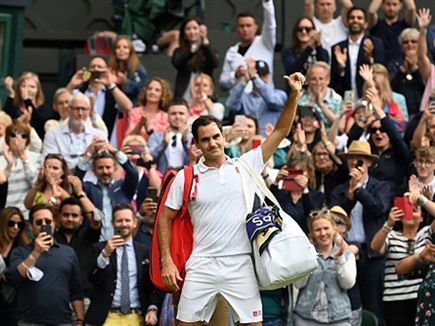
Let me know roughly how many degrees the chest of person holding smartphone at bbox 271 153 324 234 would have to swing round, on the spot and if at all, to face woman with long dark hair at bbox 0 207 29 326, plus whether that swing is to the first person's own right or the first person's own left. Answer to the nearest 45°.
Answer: approximately 45° to the first person's own right

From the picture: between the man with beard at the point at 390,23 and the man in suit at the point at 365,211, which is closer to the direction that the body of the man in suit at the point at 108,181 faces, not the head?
the man in suit

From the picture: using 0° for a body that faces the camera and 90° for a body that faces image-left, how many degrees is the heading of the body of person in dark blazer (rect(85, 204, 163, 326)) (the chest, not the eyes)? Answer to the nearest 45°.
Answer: approximately 0°
